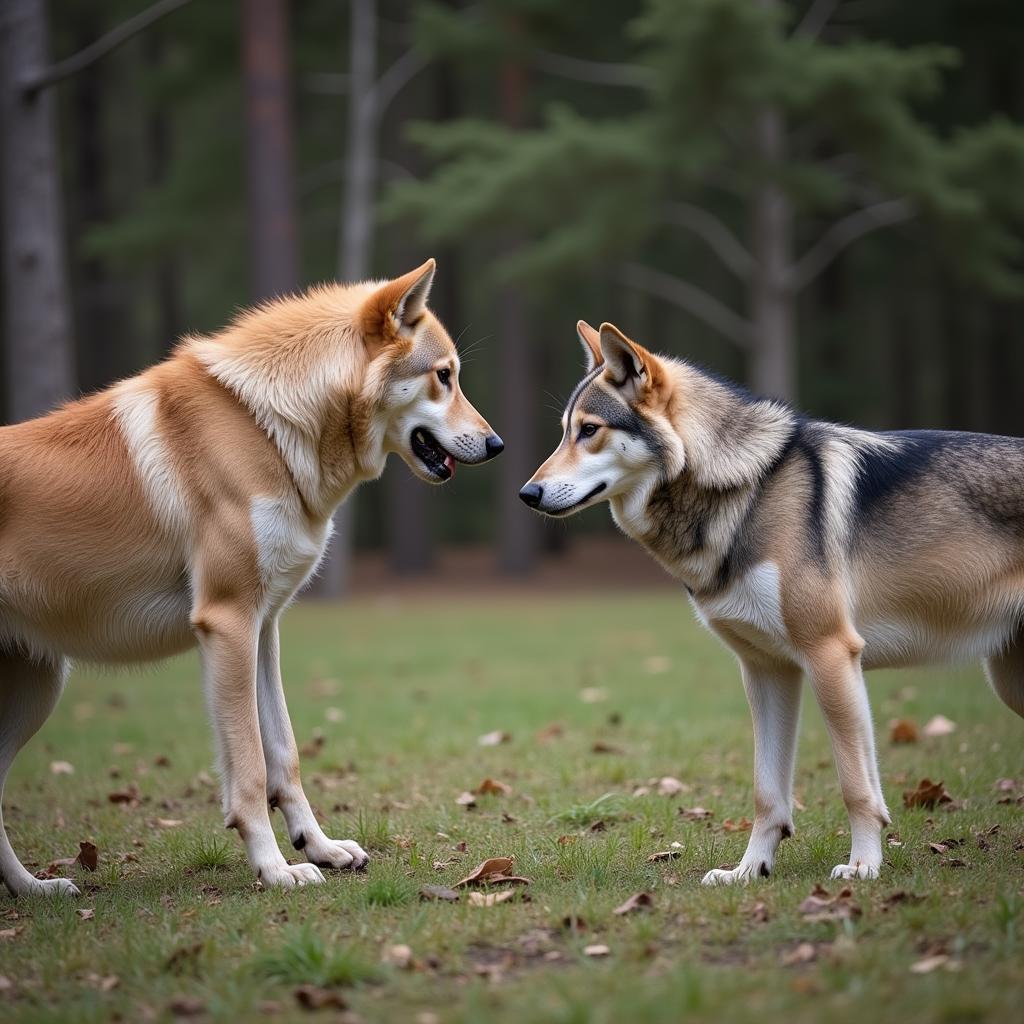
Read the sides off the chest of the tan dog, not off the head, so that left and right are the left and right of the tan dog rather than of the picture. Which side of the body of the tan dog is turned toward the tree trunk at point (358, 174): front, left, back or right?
left

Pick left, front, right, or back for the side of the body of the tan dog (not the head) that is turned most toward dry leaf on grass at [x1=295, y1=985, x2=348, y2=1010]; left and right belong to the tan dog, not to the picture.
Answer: right

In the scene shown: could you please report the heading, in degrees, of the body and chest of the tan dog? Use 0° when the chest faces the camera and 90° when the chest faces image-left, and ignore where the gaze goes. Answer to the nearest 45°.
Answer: approximately 270°

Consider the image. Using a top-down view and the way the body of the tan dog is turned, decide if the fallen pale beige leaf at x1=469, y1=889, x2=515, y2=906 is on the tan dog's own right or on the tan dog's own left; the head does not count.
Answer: on the tan dog's own right

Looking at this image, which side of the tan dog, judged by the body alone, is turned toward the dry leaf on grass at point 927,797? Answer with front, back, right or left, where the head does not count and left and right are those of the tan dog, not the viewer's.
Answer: front

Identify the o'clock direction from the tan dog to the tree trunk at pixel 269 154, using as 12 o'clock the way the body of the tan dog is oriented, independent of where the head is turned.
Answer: The tree trunk is roughly at 9 o'clock from the tan dog.

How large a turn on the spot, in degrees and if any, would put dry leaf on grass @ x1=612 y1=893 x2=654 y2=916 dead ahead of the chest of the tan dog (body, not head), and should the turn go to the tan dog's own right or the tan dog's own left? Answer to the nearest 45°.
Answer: approximately 45° to the tan dog's own right

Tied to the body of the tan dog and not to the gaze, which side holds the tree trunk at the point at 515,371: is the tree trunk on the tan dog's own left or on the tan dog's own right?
on the tan dog's own left

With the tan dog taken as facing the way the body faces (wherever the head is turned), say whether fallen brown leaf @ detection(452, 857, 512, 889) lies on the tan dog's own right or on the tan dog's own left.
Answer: on the tan dog's own right

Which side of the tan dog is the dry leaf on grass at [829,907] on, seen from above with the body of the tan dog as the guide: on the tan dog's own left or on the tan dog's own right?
on the tan dog's own right
